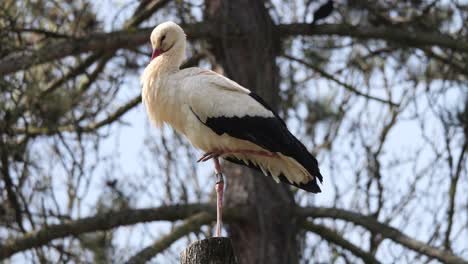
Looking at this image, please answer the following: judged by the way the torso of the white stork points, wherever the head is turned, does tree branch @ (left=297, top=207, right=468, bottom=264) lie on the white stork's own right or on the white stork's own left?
on the white stork's own right

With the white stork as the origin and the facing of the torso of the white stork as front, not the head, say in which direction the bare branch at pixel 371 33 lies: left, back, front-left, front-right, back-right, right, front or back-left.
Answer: back-right

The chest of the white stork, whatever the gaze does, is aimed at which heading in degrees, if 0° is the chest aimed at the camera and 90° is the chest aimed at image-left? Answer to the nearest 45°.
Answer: approximately 90°

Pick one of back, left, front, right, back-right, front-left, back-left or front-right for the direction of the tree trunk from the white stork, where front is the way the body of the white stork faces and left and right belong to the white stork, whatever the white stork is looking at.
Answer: right

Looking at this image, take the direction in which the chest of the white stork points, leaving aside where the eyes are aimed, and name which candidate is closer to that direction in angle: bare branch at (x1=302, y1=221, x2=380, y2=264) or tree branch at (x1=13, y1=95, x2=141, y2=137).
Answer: the tree branch
